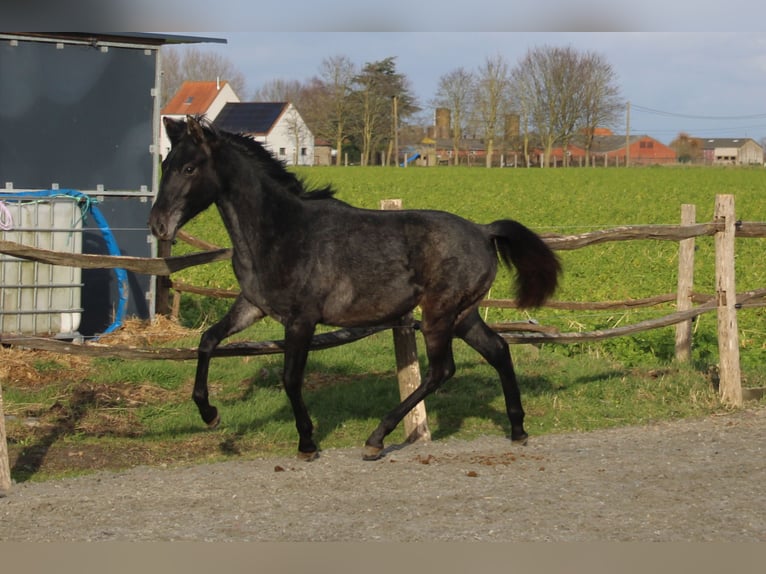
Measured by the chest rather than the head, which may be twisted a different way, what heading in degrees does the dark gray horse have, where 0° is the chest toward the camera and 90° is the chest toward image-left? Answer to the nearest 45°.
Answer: approximately 90°

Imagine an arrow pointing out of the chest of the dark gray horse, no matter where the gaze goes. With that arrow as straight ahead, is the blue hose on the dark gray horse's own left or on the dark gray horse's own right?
on the dark gray horse's own right

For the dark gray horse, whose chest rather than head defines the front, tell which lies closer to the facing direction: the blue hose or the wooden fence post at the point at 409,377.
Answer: the blue hose

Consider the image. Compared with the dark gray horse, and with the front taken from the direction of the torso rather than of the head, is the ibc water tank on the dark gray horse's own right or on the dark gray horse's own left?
on the dark gray horse's own right

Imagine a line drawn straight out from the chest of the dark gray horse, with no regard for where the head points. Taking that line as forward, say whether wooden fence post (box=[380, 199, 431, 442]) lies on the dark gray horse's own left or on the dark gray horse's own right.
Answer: on the dark gray horse's own right
